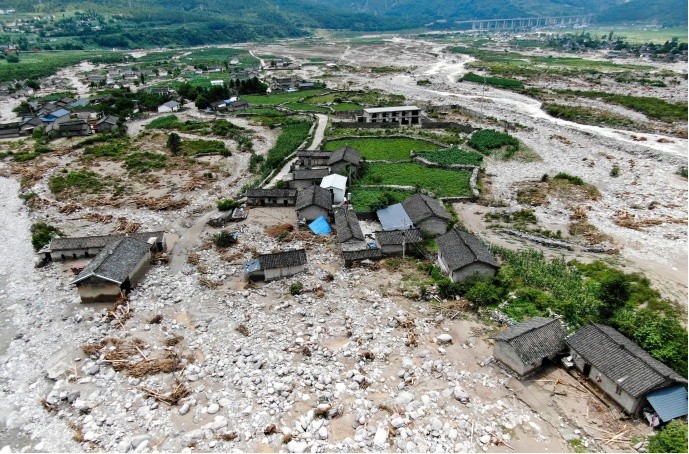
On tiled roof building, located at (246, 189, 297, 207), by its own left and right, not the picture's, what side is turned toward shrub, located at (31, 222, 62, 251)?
right

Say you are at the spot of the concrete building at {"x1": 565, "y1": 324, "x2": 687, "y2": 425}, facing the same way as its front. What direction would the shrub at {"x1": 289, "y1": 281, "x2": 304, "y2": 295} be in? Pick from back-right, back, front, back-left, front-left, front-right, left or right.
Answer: front-right

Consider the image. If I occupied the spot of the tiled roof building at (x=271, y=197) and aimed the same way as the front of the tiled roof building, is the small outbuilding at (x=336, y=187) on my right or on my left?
on my left

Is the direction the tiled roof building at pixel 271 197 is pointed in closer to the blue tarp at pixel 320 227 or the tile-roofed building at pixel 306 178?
the blue tarp

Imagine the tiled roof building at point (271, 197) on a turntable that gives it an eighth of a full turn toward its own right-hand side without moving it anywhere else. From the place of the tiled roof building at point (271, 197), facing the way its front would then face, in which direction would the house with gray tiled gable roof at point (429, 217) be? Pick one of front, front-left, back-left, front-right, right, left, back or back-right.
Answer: left

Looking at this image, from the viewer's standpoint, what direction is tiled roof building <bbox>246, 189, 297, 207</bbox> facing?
toward the camera

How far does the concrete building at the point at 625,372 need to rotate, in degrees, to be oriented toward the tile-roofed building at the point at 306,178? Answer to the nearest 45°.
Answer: approximately 90° to its right

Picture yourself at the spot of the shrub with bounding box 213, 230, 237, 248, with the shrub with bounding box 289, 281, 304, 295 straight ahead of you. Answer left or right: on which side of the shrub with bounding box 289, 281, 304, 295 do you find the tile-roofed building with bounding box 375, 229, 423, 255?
left

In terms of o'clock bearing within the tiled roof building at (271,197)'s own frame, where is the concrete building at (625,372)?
the concrete building at (625,372) is roughly at 11 o'clock from the tiled roof building at (271,197).

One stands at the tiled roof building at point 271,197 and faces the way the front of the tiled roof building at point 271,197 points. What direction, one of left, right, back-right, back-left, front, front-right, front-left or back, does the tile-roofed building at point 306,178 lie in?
back-left

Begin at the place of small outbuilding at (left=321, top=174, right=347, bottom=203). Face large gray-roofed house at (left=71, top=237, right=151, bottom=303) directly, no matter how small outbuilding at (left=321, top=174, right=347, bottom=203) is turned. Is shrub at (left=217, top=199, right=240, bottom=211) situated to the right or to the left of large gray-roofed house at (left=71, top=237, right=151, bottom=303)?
right

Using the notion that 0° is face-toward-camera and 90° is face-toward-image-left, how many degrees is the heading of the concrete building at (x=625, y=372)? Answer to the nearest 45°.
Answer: approximately 45°

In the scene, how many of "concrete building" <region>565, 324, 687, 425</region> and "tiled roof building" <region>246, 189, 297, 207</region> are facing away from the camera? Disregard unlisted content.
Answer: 0

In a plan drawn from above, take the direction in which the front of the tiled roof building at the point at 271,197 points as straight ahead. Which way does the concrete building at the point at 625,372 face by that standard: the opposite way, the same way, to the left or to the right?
to the right

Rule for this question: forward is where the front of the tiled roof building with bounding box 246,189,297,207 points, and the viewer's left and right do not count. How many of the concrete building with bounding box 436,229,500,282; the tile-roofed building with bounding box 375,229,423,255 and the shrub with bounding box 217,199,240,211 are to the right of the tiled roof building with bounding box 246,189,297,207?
1

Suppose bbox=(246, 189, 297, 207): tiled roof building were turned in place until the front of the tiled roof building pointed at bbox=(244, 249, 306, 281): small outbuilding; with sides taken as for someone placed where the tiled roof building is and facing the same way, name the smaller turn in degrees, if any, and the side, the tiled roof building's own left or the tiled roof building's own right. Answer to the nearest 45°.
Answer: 0° — it already faces it

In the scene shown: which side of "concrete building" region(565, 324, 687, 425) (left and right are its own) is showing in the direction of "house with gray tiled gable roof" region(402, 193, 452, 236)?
right

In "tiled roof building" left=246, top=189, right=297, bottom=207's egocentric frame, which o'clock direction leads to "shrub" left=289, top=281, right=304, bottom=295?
The shrub is roughly at 12 o'clock from the tiled roof building.
